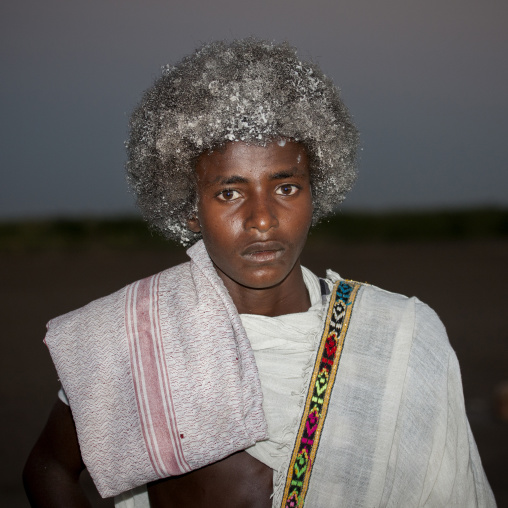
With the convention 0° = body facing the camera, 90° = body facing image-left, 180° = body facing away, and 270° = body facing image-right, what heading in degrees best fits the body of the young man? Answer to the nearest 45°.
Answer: approximately 0°
